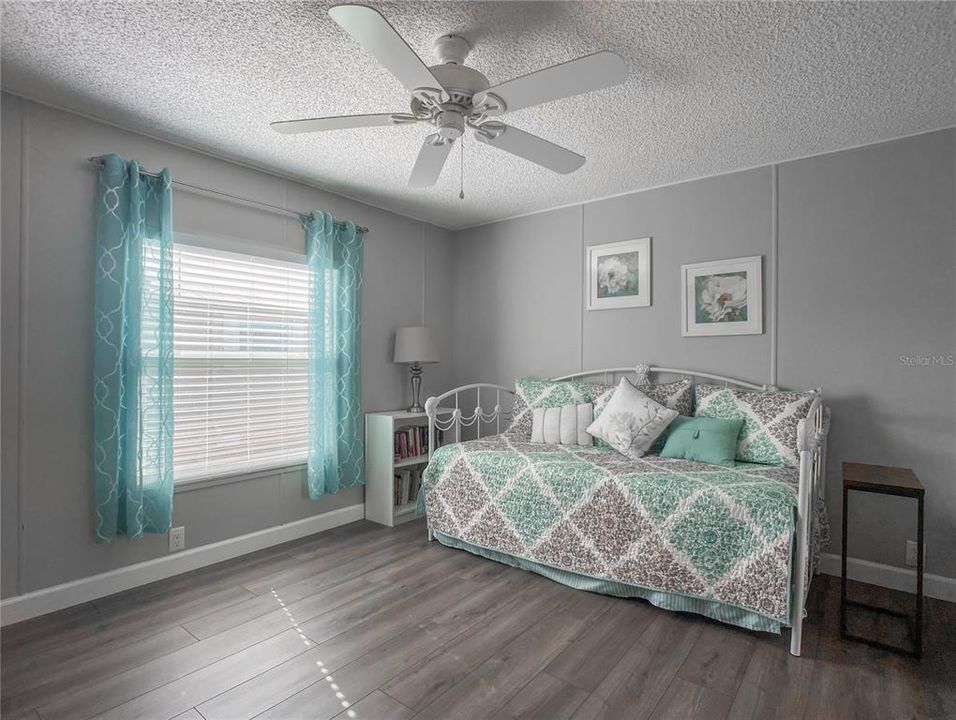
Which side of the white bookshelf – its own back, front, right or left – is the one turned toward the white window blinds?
right

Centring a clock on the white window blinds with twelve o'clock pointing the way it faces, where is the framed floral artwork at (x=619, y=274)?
The framed floral artwork is roughly at 11 o'clock from the white window blinds.

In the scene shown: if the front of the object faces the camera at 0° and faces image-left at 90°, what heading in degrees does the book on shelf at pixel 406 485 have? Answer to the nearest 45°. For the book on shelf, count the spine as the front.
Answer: approximately 315°

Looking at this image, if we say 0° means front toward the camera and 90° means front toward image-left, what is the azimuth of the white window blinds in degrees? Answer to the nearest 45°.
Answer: approximately 315°

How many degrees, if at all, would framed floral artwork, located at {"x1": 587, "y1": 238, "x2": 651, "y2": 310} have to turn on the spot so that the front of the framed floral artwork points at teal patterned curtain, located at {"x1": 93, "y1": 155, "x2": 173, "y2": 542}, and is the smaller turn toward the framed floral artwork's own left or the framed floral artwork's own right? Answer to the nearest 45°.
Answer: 0° — it already faces it

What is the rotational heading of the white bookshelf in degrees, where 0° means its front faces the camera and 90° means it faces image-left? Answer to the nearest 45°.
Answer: approximately 315°

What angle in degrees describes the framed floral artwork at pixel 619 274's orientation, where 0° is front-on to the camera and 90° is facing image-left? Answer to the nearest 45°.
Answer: approximately 45°

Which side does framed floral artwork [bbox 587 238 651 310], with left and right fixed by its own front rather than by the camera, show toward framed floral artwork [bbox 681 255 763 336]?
left
